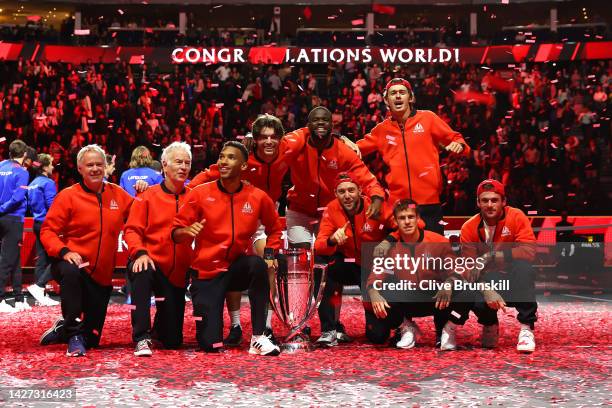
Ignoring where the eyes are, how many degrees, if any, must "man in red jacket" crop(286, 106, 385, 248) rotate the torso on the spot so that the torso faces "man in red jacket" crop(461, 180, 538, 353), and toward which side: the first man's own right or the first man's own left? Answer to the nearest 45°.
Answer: approximately 45° to the first man's own left

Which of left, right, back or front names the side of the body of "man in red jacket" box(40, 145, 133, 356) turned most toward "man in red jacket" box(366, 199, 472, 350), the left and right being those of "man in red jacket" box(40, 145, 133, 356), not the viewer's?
left

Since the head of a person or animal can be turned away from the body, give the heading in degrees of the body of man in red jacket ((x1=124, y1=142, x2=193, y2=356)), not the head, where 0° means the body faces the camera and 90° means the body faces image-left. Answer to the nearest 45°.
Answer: approximately 315°

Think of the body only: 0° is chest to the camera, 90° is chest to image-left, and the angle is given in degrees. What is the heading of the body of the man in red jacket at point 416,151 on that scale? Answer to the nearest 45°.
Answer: approximately 0°

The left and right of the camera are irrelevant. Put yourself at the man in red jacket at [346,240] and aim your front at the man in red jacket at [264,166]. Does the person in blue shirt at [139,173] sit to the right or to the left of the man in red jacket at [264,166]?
right

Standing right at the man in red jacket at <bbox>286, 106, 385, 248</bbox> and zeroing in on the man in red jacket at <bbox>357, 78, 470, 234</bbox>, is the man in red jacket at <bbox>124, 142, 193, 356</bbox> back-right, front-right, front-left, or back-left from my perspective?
back-right

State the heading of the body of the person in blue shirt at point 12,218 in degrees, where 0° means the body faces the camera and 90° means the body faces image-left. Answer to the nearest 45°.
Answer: approximately 225°
